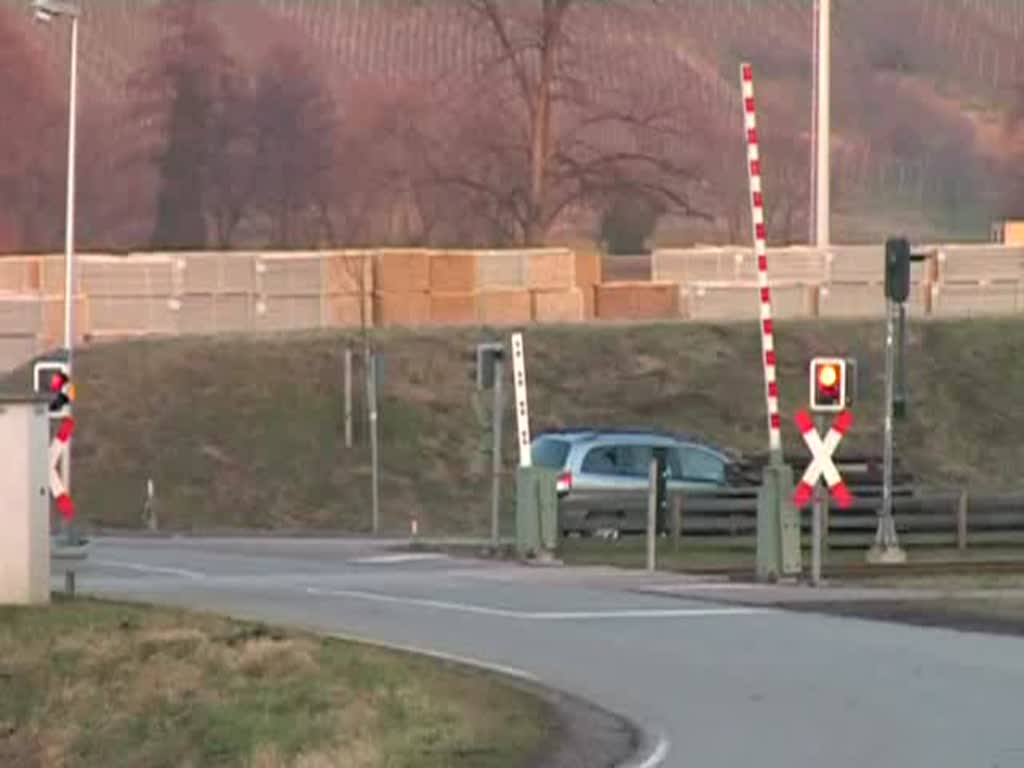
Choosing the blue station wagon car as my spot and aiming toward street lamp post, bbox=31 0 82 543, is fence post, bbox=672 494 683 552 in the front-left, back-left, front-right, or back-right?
back-left

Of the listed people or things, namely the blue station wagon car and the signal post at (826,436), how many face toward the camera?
1

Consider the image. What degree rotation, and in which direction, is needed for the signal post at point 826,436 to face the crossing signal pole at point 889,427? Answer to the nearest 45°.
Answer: approximately 180°

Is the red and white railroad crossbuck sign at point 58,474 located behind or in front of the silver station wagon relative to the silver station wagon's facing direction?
behind

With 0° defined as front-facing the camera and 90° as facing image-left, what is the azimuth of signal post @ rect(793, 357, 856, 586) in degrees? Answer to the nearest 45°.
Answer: approximately 0°

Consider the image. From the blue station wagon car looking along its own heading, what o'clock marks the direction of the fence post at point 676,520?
The fence post is roughly at 4 o'clock from the blue station wagon car.

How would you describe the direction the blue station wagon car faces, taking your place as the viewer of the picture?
facing away from the viewer and to the right of the viewer

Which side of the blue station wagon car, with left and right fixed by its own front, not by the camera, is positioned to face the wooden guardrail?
right

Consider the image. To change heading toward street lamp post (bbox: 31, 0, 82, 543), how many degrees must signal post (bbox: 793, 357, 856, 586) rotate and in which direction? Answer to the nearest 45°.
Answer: approximately 135° to its right
